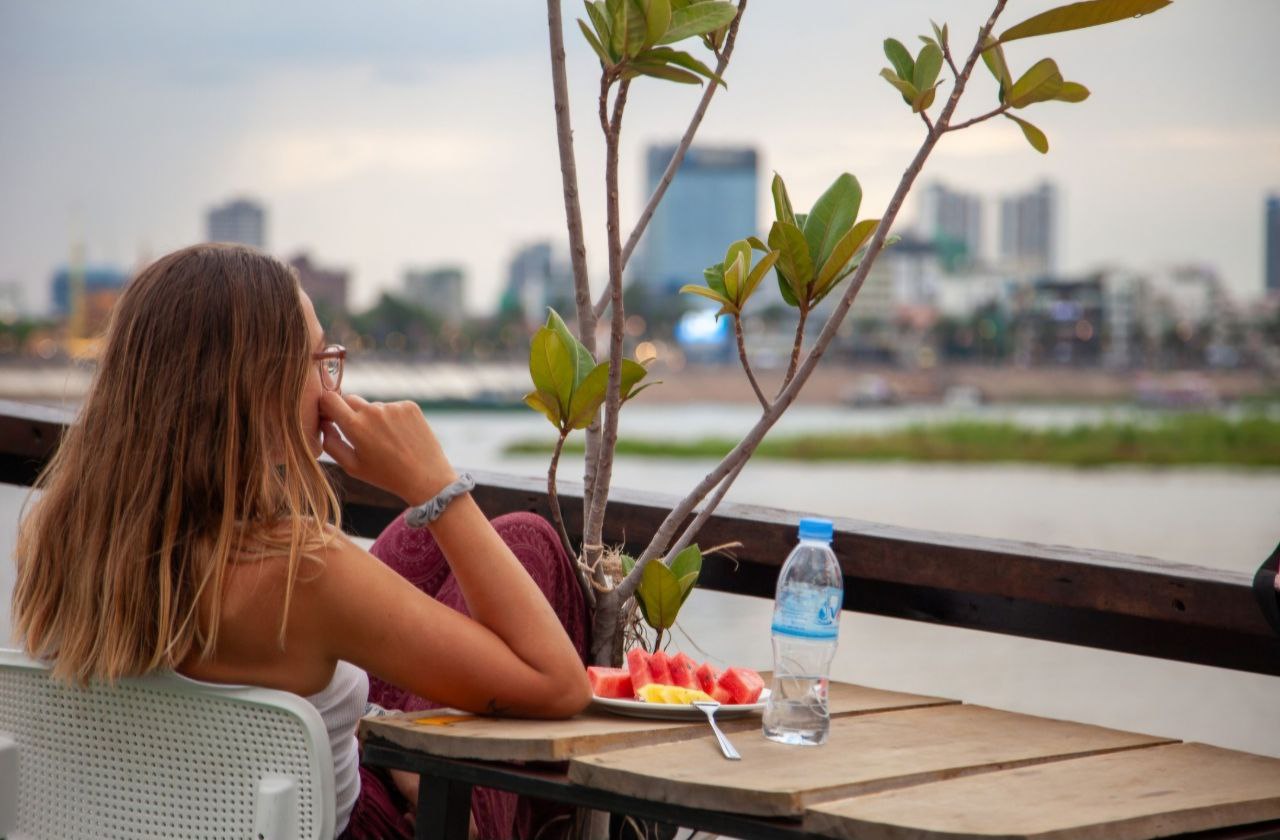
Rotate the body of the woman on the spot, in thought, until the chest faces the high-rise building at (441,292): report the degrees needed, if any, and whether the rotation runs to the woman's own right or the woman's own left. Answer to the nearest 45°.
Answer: approximately 45° to the woman's own left

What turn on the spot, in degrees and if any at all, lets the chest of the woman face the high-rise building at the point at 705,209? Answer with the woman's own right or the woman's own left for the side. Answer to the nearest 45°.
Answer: approximately 45° to the woman's own left

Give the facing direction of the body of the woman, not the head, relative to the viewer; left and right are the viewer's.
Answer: facing away from the viewer and to the right of the viewer

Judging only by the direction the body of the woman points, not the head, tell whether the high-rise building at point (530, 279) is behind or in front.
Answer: in front

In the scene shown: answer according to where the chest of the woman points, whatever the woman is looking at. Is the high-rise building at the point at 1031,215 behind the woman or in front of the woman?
in front

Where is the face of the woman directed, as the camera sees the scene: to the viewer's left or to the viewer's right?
to the viewer's right
